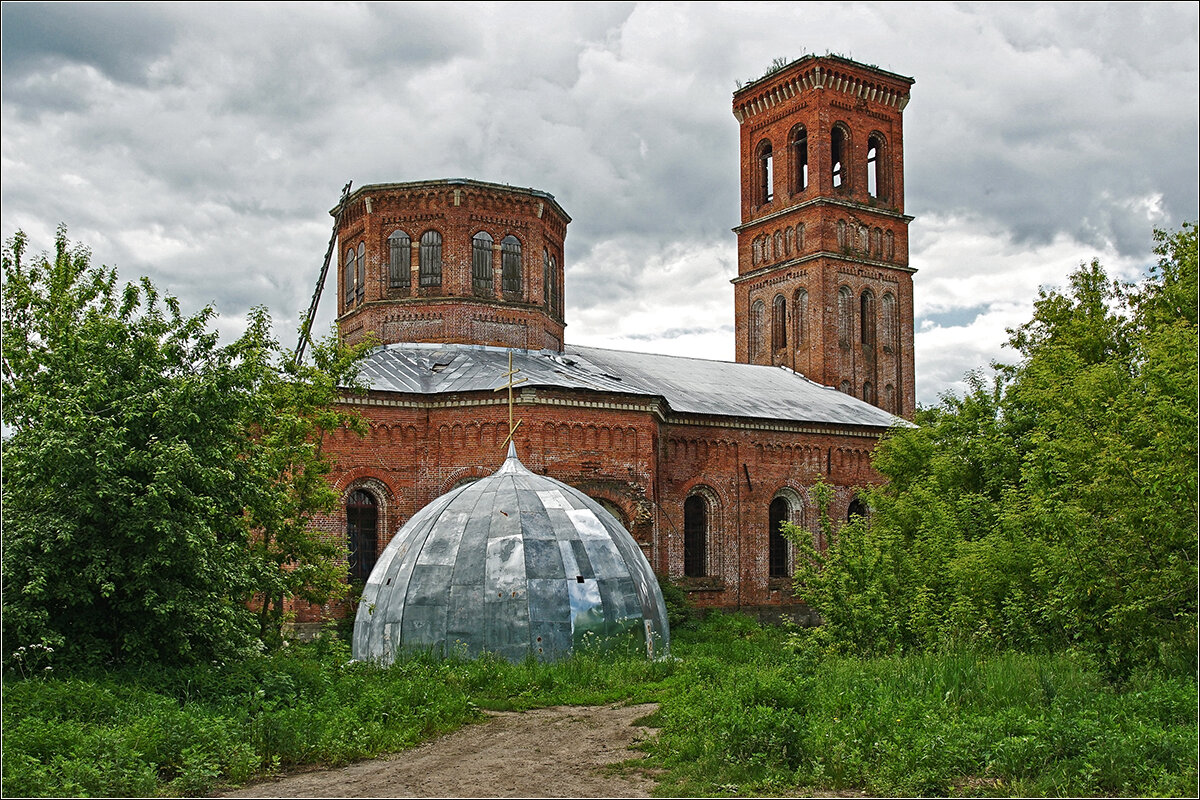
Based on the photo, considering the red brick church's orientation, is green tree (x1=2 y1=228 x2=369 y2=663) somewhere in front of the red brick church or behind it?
behind

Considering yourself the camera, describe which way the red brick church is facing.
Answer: facing away from the viewer and to the right of the viewer

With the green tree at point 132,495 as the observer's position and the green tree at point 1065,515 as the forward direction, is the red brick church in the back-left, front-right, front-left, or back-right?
front-left

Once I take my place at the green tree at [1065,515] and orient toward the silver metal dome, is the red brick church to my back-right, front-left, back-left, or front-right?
front-right
